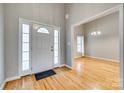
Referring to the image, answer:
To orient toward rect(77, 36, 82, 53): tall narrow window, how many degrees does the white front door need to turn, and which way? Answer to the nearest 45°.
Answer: approximately 90° to its left

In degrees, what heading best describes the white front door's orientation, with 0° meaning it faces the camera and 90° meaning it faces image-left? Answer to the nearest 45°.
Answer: approximately 315°
